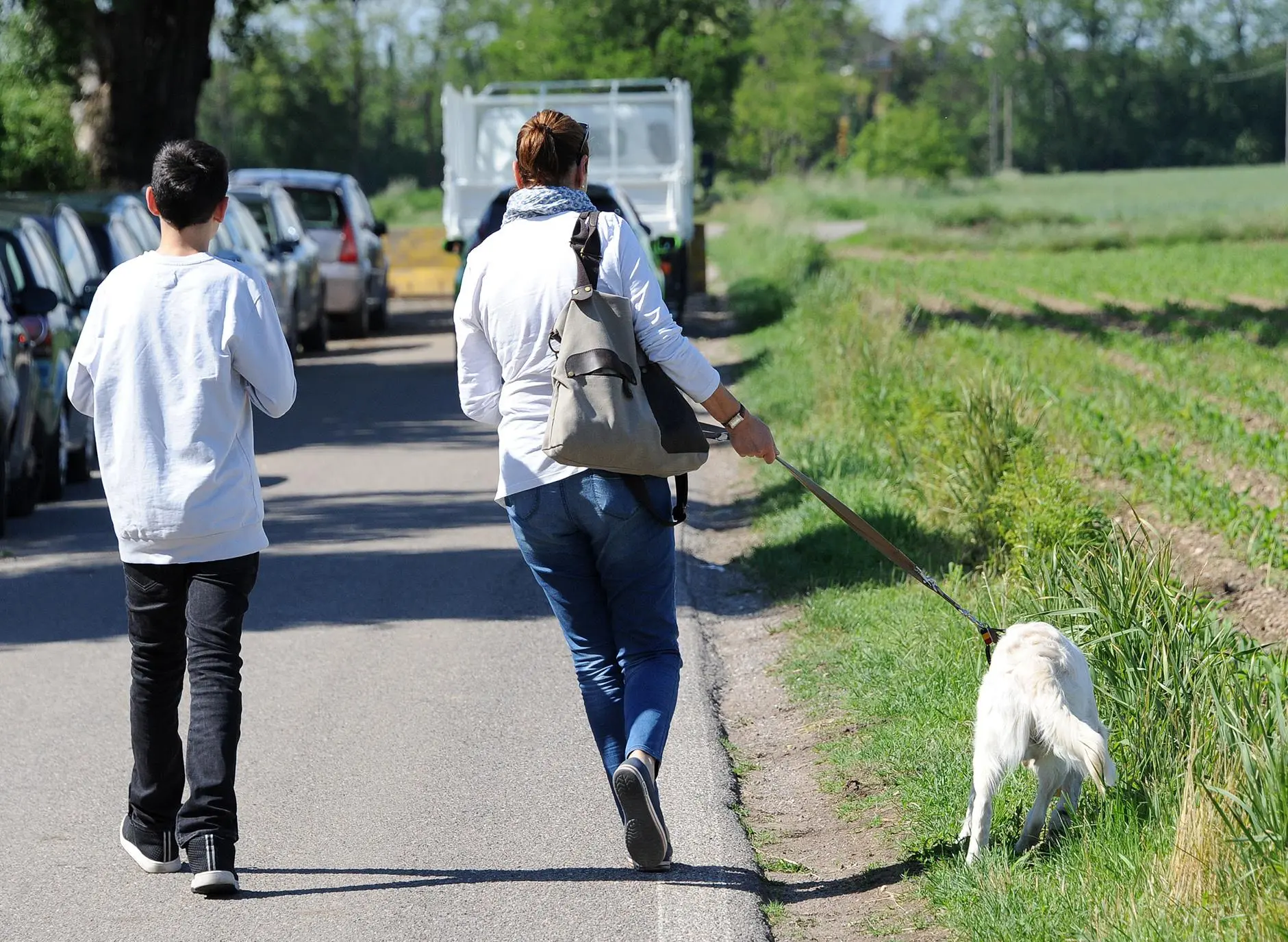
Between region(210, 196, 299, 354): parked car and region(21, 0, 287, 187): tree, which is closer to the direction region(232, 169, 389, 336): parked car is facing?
the tree

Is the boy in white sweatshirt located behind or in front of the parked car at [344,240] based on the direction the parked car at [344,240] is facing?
behind

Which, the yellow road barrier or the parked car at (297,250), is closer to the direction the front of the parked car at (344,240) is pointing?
the yellow road barrier

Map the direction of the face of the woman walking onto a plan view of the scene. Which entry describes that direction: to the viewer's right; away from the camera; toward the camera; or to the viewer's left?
away from the camera

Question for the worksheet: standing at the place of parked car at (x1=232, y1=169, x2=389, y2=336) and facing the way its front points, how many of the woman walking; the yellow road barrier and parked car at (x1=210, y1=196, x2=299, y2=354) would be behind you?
2

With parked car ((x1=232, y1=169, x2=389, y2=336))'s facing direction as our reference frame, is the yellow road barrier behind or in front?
in front

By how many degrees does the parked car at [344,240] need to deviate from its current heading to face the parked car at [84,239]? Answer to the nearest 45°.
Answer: approximately 180°

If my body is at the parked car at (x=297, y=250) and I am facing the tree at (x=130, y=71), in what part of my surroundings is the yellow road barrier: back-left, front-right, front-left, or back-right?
front-right

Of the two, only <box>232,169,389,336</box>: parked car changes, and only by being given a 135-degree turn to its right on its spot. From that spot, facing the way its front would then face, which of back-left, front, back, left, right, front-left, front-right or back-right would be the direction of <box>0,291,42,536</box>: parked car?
front-right

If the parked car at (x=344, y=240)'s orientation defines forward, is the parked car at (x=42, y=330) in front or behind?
behind

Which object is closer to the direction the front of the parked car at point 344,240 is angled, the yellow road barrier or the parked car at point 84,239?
the yellow road barrier

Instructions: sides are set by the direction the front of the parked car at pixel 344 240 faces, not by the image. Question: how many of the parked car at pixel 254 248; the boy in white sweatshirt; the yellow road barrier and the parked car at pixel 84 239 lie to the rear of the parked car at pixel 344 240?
3

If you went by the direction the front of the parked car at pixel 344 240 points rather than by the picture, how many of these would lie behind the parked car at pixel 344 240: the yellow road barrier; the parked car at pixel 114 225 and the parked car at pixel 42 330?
2

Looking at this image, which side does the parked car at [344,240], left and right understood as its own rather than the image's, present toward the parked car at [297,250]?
back

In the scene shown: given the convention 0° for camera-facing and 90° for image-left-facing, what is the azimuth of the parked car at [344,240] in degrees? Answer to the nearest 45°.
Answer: approximately 180°

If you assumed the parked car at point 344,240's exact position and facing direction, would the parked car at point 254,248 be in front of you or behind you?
behind

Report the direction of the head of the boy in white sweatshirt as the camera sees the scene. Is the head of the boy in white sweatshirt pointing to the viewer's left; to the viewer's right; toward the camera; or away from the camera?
away from the camera
